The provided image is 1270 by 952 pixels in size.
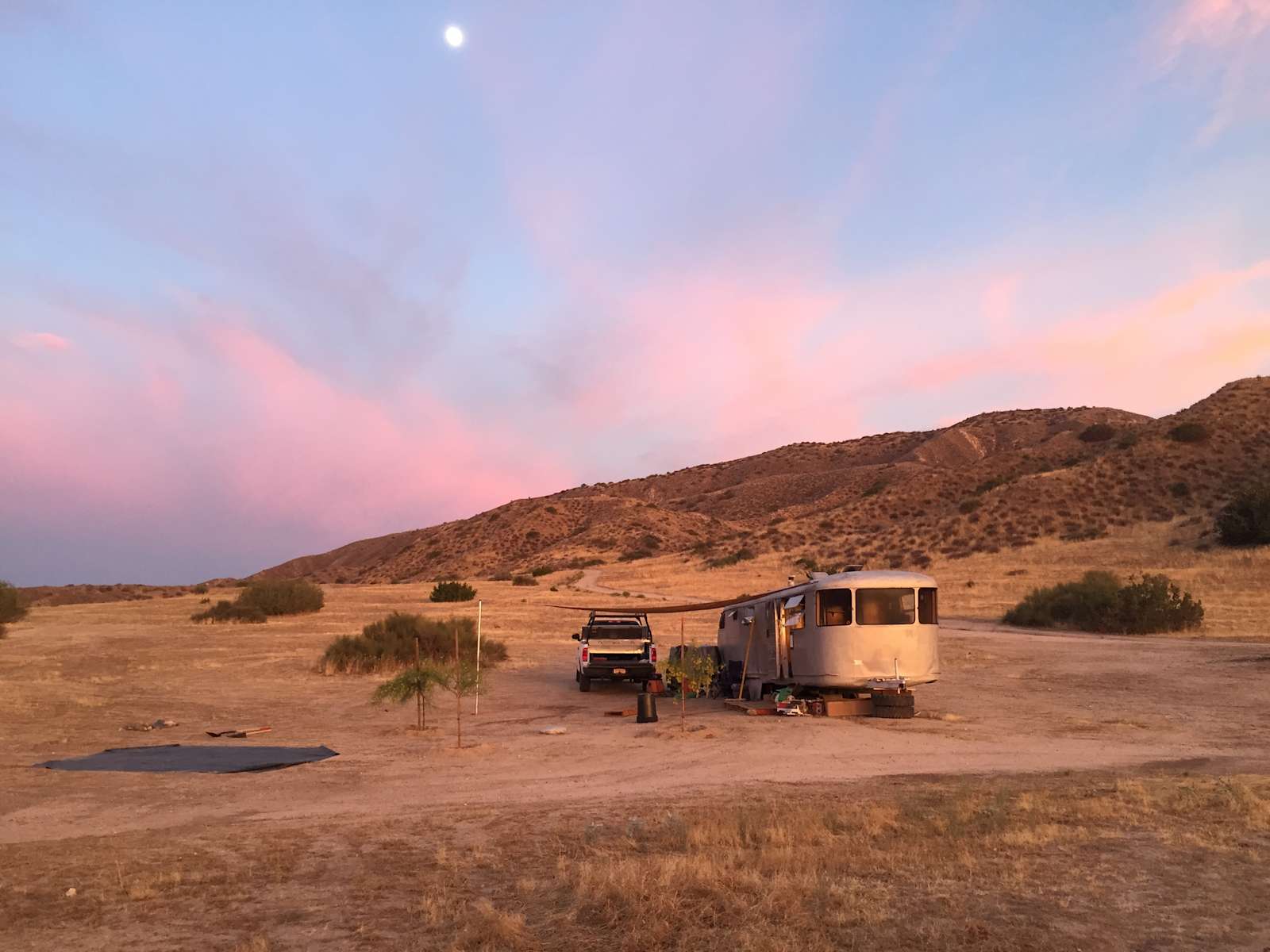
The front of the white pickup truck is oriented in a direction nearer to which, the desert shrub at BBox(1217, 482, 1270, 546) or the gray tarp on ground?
the desert shrub

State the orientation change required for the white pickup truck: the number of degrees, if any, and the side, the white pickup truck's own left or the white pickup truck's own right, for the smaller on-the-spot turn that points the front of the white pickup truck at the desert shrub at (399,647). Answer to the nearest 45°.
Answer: approximately 45° to the white pickup truck's own left

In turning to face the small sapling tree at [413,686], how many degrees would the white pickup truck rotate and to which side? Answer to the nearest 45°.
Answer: approximately 135° to its left

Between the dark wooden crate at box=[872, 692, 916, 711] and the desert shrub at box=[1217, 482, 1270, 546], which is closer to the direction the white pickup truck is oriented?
the desert shrub

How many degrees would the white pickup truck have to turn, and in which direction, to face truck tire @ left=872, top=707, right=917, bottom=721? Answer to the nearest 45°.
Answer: approximately 135° to its right

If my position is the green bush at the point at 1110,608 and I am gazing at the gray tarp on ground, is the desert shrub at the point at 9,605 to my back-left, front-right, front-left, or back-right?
front-right

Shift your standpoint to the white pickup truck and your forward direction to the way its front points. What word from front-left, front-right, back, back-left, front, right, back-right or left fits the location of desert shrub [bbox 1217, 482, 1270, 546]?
front-right

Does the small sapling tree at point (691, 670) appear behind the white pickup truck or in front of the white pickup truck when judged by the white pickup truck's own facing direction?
behind

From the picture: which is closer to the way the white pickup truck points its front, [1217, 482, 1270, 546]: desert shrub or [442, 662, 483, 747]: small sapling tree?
the desert shrub

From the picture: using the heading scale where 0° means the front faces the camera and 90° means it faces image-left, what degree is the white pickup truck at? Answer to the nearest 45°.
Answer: approximately 180°

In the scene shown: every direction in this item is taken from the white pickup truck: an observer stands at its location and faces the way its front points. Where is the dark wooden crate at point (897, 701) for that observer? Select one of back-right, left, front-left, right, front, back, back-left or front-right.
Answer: back-right

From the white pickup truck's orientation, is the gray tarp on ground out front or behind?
behind

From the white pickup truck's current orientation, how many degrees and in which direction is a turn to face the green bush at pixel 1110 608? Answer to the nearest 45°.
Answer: approximately 45° to its right

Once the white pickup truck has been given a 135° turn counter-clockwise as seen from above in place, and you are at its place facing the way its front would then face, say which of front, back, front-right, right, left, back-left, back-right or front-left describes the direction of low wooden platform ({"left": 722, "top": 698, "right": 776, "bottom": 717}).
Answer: left
